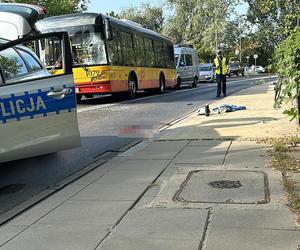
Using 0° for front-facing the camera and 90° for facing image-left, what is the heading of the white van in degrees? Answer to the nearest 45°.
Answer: approximately 45°

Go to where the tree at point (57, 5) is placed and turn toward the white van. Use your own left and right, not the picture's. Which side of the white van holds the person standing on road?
right

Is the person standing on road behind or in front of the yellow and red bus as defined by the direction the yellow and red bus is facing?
behind

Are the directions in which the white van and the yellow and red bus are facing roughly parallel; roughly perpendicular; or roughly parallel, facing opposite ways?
roughly parallel

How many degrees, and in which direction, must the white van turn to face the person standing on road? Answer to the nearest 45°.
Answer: approximately 45° to its left

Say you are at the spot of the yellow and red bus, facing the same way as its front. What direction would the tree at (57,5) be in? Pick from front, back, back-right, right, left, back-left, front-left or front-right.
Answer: back-right

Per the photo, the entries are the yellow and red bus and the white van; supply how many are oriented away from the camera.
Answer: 0

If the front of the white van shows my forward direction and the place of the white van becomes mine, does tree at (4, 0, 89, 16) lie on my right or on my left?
on my right

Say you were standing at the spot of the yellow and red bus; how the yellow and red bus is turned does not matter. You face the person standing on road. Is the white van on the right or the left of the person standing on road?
left

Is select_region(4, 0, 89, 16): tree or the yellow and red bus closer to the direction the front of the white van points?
the yellow and red bus
